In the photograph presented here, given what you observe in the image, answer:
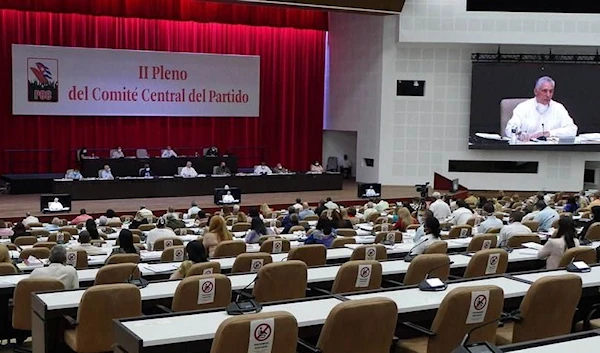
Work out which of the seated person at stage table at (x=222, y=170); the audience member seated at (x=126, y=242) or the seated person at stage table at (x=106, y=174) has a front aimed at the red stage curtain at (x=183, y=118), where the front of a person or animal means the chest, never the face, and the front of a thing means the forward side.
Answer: the audience member seated

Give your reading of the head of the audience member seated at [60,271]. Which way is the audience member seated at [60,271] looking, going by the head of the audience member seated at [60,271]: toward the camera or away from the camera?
away from the camera

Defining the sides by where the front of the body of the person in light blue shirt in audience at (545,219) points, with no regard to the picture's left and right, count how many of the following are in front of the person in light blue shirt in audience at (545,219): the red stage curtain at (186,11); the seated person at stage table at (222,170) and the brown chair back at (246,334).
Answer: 2

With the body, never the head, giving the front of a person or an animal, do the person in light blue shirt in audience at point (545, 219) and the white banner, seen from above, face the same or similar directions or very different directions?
very different directions

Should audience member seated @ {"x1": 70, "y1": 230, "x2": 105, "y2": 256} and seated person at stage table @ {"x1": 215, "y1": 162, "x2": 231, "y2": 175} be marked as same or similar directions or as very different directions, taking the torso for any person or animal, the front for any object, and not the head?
very different directions

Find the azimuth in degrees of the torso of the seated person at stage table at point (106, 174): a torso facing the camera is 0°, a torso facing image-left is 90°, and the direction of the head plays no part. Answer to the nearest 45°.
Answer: approximately 315°

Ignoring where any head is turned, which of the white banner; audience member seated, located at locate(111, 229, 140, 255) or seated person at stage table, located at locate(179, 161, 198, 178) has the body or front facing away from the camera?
the audience member seated

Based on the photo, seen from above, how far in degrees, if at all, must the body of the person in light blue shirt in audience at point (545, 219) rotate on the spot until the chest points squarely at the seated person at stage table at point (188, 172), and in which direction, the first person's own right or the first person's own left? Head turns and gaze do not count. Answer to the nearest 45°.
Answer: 0° — they already face them

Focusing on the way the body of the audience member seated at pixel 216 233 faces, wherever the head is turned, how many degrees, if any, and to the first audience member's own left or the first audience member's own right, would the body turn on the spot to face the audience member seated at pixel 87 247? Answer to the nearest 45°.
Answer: approximately 45° to the first audience member's own left

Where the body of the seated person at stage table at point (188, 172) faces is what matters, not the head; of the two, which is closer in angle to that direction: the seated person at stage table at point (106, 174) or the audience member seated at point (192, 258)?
the audience member seated

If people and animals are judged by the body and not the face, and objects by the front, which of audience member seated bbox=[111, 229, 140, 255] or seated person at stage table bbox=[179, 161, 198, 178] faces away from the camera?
the audience member seated

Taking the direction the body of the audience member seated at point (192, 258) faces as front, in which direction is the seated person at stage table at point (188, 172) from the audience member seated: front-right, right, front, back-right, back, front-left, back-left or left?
front-right

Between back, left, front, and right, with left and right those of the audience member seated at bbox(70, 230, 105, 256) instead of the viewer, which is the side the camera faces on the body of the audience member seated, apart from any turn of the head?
back

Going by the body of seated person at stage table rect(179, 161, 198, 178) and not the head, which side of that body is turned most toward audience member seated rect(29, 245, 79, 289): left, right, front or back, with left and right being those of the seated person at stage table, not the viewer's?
front

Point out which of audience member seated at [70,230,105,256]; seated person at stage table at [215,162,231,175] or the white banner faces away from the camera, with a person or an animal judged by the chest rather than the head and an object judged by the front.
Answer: the audience member seated

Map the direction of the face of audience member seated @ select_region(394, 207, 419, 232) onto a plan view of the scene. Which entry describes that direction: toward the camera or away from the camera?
away from the camera

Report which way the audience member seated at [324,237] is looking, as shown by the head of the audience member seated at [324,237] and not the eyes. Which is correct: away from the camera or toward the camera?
away from the camera

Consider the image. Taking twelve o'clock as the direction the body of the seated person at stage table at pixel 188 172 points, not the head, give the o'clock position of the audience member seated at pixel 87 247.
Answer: The audience member seated is roughly at 12 o'clock from the seated person at stage table.
